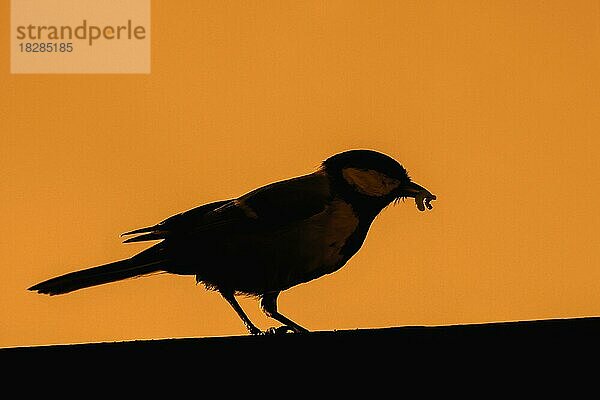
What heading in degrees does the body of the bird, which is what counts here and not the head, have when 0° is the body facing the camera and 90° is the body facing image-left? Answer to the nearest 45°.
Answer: approximately 270°
